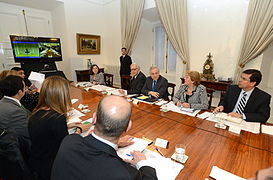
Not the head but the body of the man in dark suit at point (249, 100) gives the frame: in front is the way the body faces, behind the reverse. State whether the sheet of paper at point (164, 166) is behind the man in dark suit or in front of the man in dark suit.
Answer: in front

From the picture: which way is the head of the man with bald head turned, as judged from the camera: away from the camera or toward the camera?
away from the camera

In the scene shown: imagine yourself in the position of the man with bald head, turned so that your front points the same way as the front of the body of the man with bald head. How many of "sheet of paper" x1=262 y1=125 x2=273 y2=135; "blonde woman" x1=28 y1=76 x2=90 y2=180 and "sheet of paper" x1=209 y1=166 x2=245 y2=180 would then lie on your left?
1

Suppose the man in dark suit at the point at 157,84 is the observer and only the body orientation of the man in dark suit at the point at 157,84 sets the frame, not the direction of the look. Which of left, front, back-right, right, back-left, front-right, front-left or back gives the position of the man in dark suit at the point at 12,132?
front

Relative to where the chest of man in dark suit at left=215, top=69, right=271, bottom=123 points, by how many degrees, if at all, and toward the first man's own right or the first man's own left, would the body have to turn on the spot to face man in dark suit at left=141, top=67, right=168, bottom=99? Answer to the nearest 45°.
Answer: approximately 45° to the first man's own right

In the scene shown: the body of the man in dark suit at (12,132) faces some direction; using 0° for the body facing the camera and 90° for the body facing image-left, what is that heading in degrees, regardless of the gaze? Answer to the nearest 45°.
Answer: approximately 225°

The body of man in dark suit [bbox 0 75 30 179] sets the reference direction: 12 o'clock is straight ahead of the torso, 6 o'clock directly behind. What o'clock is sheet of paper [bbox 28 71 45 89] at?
The sheet of paper is roughly at 11 o'clock from the man in dark suit.

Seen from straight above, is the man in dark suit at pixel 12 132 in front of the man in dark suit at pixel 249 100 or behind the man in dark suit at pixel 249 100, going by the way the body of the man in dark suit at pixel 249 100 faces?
in front

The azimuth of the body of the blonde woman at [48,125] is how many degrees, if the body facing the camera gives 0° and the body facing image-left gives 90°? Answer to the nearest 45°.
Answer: approximately 225°

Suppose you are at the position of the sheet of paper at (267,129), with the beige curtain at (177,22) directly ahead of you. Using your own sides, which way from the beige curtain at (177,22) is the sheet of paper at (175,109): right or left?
left

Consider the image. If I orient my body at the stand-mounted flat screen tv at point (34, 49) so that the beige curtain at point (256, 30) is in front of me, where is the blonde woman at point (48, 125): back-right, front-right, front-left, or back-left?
front-right

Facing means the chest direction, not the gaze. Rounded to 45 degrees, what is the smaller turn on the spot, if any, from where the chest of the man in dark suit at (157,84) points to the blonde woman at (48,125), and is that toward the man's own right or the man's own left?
0° — they already face them

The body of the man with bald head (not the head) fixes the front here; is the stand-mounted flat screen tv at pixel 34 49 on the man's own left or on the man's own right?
on the man's own left

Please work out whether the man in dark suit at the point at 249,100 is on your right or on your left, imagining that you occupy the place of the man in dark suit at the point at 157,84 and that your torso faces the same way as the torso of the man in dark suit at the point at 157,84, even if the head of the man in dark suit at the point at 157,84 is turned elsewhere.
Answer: on your left

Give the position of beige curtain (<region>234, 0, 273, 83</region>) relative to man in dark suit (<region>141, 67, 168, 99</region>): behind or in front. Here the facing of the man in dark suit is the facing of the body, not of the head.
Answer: behind

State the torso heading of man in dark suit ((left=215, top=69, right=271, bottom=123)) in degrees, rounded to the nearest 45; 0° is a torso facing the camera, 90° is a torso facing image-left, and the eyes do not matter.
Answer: approximately 45°

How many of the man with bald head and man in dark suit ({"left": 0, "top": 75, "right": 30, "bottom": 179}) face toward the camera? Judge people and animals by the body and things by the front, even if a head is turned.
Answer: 0
